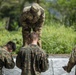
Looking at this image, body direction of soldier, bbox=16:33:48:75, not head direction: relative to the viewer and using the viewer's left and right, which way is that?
facing away from the viewer

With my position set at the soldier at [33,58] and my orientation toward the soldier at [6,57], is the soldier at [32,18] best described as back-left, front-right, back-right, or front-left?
front-right

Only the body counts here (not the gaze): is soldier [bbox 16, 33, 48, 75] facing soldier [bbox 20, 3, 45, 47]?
yes

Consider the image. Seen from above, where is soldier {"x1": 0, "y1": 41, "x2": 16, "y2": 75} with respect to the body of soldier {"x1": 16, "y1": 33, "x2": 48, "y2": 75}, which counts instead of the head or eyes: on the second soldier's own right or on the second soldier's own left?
on the second soldier's own left
